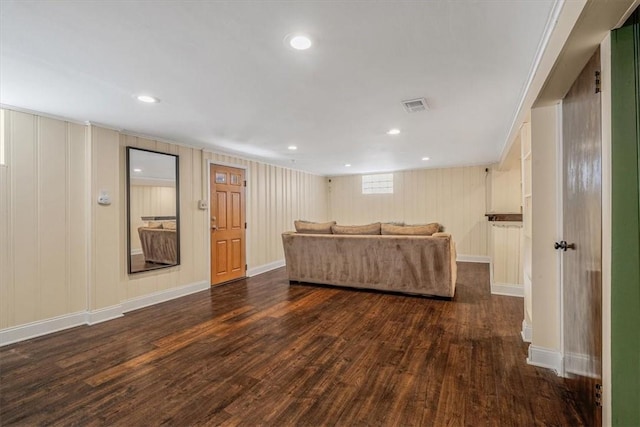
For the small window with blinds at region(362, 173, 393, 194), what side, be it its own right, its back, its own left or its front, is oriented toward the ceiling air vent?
front

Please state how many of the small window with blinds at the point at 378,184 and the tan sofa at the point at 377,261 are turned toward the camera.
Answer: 1

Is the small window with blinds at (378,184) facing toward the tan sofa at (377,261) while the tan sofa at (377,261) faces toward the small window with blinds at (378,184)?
yes

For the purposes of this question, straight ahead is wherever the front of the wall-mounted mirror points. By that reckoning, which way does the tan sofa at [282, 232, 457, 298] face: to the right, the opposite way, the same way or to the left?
to the left

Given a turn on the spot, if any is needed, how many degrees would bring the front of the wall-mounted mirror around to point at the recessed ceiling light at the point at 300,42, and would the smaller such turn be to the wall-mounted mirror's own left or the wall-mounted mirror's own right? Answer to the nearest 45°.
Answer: approximately 45° to the wall-mounted mirror's own right

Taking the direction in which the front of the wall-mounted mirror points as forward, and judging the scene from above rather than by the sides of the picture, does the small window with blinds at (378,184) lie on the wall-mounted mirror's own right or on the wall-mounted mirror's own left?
on the wall-mounted mirror's own left

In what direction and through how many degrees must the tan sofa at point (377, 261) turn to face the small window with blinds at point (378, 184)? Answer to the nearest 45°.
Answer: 0° — it already faces it

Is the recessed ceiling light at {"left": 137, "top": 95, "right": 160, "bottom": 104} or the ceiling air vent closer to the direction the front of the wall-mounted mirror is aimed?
the ceiling air vent

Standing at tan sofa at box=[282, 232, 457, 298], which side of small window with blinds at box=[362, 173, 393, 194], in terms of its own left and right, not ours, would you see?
front

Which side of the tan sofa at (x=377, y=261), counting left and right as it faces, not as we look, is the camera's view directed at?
back

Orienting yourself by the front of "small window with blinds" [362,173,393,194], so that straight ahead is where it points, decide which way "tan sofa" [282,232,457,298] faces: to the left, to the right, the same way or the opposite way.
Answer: the opposite way

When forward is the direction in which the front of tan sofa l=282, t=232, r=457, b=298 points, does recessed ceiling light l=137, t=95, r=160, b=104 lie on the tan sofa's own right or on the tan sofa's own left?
on the tan sofa's own left

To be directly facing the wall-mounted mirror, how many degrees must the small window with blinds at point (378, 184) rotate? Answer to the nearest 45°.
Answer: approximately 45° to its right

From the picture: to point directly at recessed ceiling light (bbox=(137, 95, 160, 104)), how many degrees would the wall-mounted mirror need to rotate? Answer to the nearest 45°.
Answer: approximately 45° to its right

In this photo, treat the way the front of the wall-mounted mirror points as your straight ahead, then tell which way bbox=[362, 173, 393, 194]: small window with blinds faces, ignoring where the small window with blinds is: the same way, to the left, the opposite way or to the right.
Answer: to the right
